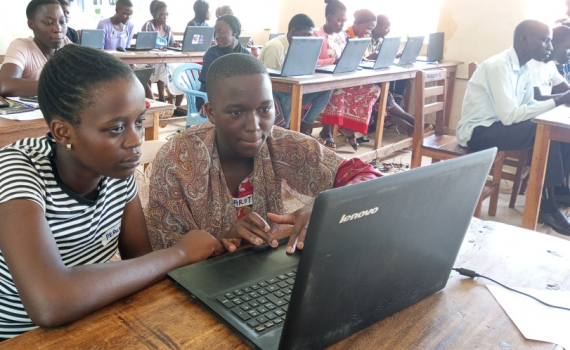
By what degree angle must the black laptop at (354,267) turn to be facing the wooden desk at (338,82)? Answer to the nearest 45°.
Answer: approximately 45° to its right

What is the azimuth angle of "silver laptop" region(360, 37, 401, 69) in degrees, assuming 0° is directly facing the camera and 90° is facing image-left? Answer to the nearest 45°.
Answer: approximately 135°

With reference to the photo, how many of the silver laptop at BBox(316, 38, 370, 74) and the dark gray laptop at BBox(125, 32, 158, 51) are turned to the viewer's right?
0

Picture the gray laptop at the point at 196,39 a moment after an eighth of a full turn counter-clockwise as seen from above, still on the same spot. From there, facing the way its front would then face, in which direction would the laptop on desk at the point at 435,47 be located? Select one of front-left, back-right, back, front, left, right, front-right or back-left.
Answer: back

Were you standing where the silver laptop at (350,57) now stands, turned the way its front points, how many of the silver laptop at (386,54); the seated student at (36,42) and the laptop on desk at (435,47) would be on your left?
1

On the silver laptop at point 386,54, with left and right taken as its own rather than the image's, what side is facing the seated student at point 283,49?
left

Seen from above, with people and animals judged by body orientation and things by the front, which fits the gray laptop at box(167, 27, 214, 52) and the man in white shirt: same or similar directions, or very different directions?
very different directions

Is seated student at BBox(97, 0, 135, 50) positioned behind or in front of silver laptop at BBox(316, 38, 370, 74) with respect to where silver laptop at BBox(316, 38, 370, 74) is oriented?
in front

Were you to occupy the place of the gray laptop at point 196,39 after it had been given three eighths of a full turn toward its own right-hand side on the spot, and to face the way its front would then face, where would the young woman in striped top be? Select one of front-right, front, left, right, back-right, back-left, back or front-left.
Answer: right
